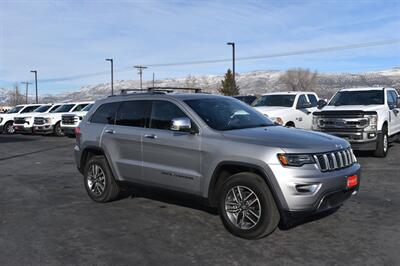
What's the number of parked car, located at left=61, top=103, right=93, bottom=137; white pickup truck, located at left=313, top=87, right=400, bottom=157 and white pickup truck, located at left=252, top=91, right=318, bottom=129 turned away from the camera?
0

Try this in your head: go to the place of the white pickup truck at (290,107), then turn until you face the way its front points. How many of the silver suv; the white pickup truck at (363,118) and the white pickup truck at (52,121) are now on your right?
1

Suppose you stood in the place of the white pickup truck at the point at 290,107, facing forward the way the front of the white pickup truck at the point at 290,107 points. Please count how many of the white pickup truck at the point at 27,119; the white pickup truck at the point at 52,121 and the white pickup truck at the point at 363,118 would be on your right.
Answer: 2

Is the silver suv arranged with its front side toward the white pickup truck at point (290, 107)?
no

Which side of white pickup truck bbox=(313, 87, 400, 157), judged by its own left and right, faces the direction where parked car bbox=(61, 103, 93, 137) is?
right

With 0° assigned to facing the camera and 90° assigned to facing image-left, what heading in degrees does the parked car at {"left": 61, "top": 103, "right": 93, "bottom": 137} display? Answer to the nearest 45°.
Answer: approximately 45°

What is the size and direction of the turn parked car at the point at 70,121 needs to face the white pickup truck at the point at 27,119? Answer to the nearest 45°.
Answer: approximately 90° to its right

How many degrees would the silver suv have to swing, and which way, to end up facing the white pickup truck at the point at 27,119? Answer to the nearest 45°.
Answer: approximately 180°

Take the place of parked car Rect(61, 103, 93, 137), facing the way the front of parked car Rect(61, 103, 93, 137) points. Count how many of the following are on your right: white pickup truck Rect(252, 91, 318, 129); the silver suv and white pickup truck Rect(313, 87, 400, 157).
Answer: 0

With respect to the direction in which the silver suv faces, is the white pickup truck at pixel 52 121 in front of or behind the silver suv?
behind

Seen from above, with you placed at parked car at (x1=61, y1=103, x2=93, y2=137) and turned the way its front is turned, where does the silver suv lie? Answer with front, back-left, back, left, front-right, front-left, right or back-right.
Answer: front-left

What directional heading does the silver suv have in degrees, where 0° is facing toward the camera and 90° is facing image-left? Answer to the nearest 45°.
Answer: approximately 315°

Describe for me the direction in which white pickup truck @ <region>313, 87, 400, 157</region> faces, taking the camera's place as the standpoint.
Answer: facing the viewer and to the left of the viewer

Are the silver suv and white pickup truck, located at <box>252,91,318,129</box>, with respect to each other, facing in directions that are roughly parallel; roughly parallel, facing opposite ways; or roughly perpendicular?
roughly perpendicular
